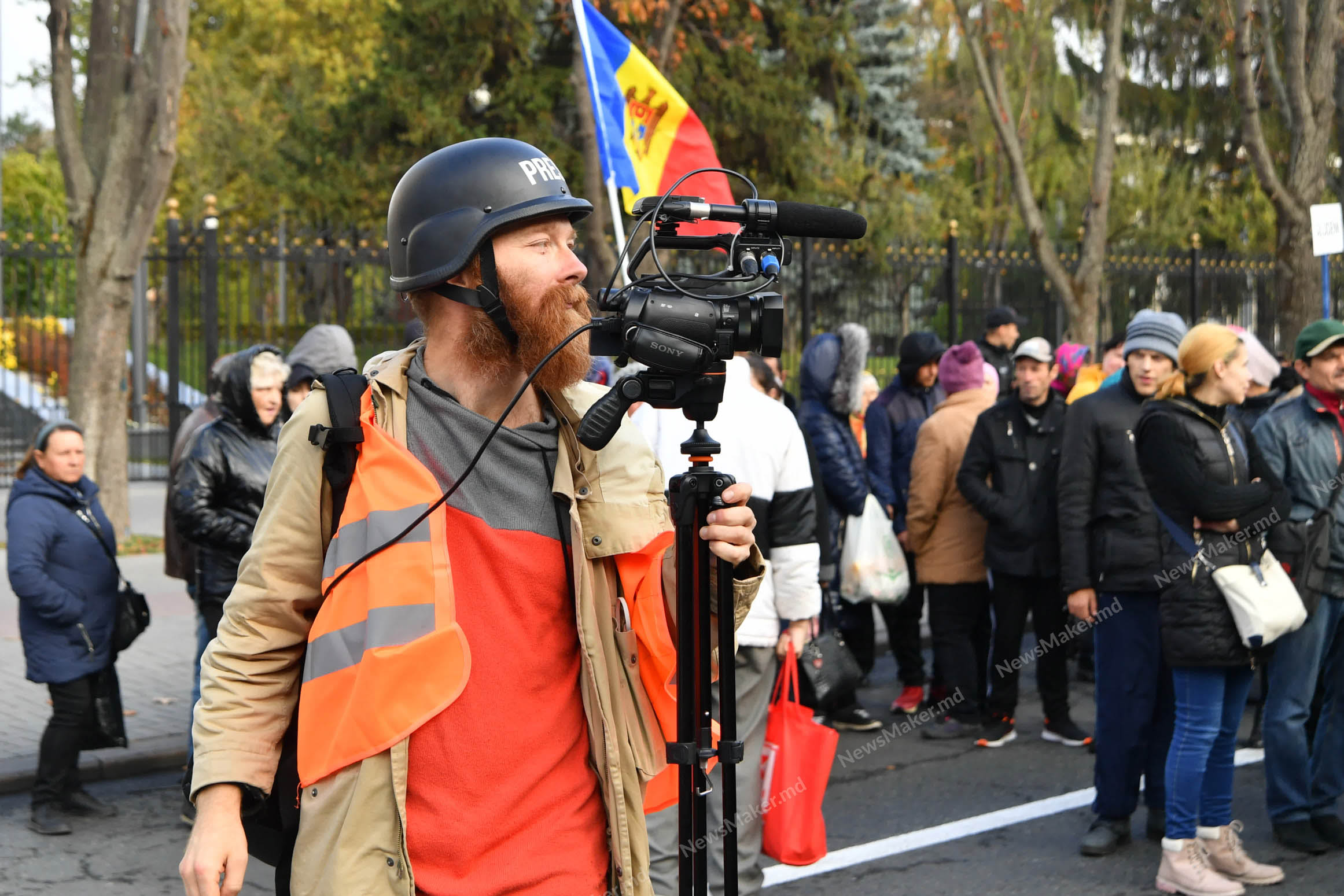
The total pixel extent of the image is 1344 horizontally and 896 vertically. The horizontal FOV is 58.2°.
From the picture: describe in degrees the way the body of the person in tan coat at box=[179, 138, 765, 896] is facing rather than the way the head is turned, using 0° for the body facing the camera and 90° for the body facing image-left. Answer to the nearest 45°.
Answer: approximately 315°

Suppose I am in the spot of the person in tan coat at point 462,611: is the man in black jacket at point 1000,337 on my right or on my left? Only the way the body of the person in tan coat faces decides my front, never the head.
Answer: on my left

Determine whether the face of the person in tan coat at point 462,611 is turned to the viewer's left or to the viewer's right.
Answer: to the viewer's right

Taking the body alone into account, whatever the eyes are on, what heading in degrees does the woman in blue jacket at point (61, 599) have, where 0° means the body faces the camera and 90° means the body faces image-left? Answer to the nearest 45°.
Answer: approximately 315°

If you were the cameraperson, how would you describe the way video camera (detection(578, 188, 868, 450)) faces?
facing to the right of the viewer
